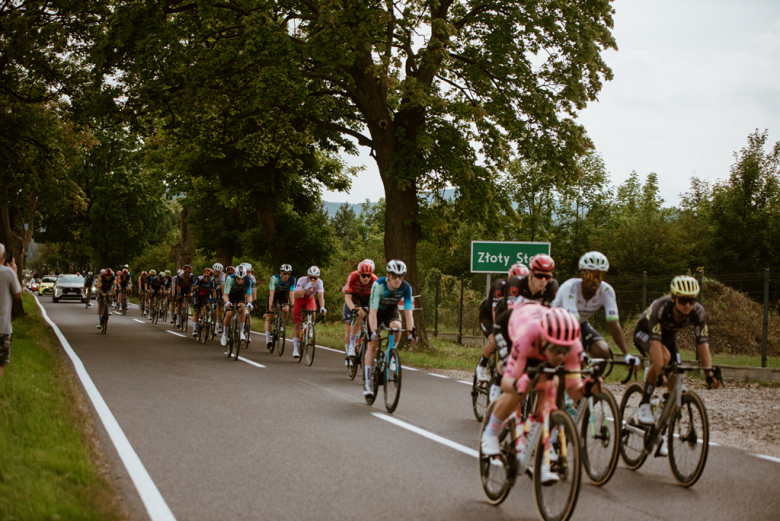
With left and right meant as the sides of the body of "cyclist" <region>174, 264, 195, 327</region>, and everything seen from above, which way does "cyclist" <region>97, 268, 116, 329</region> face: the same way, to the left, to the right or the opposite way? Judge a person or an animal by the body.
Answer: the same way

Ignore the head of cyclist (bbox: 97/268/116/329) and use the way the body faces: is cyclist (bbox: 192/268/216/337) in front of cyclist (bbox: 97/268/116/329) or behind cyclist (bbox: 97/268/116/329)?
in front

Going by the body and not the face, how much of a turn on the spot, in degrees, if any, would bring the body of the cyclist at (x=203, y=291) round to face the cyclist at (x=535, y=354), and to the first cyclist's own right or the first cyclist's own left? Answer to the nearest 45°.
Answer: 0° — they already face them

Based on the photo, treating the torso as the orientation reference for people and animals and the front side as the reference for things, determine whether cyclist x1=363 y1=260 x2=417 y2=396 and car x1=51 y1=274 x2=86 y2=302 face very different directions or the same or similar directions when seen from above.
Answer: same or similar directions

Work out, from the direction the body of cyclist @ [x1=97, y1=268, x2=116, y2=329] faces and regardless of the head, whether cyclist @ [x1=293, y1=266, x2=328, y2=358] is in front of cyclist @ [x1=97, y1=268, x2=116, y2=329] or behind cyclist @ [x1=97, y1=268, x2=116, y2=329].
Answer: in front

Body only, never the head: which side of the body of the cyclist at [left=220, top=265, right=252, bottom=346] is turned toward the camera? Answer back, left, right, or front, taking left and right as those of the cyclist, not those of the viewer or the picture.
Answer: front

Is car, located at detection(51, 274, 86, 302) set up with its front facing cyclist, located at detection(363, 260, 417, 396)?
yes

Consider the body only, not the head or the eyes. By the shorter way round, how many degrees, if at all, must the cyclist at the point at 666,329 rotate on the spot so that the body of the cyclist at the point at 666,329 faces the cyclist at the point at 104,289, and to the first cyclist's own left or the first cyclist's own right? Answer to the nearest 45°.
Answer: approximately 180°

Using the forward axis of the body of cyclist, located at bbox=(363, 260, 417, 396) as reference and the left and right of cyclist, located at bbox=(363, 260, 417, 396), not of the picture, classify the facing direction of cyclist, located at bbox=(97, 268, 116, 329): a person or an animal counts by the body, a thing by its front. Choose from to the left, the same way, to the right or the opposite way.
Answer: the same way

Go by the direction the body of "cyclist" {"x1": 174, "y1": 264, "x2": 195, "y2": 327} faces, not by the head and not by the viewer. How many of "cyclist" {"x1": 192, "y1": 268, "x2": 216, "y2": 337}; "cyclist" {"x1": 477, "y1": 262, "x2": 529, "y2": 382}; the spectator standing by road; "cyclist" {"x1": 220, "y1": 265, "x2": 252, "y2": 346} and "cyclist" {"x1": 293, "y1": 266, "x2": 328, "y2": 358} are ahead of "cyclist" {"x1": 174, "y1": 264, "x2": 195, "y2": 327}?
5

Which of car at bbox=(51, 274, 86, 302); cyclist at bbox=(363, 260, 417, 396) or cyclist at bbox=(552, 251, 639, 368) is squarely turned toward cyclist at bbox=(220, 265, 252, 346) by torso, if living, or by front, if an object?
the car

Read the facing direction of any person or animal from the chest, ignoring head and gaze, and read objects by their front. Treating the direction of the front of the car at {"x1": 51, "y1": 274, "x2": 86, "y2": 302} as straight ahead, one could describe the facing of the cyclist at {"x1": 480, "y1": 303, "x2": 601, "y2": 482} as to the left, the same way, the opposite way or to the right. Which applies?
the same way

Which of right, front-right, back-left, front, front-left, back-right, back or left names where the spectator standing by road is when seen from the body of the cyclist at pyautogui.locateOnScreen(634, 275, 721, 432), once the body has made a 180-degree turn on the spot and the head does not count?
front-left

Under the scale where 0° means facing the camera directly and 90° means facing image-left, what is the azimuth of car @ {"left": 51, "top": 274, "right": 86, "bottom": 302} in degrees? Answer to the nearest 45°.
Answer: approximately 0°

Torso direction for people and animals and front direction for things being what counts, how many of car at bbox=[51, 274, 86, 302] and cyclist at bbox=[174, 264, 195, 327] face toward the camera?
2

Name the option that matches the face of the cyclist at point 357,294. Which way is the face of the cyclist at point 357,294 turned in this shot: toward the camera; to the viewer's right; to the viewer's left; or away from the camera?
toward the camera

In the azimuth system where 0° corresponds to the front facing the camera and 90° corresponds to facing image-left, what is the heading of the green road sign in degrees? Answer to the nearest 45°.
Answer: approximately 0°

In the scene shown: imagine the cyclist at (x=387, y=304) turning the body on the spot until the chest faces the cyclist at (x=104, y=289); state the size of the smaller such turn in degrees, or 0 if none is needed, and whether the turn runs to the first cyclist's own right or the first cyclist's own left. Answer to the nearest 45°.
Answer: approximately 180°

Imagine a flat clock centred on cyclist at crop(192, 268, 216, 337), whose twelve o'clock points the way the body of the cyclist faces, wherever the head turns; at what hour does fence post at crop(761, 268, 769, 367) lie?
The fence post is roughly at 10 o'clock from the cyclist.
